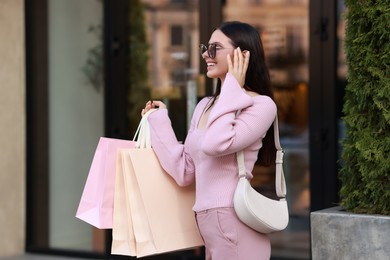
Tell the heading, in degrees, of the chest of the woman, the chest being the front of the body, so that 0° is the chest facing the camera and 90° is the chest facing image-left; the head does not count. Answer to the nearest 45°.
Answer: approximately 45°

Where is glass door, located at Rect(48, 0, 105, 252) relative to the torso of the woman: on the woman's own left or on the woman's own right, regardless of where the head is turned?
on the woman's own right

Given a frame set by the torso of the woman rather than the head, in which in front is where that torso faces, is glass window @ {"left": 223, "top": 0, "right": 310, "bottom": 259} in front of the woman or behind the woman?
behind

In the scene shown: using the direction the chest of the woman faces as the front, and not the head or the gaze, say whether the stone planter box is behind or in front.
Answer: behind

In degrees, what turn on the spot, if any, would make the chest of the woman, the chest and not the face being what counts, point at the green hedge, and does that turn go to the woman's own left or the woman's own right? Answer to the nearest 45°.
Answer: approximately 180°
